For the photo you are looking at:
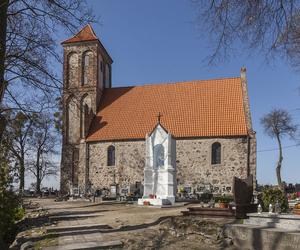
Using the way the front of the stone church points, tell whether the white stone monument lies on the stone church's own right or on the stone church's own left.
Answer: on the stone church's own left

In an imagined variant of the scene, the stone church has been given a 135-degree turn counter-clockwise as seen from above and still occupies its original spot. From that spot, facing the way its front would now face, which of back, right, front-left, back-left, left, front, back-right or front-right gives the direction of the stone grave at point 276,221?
front-right

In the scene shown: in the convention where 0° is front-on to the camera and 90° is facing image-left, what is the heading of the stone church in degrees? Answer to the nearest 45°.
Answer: approximately 90°

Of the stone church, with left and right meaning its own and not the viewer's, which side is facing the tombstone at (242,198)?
left
